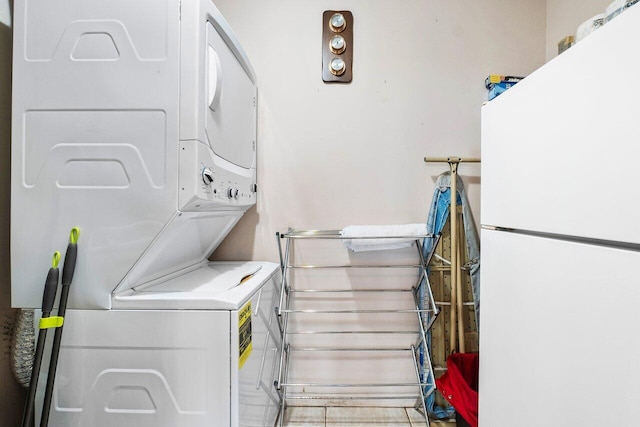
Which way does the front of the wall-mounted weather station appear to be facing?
toward the camera

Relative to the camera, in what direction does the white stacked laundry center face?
facing the viewer and to the right of the viewer

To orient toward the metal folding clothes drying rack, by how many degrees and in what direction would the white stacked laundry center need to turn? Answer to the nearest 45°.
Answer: approximately 45° to its left

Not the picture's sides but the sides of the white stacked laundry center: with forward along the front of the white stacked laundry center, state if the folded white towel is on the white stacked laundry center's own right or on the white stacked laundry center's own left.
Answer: on the white stacked laundry center's own left

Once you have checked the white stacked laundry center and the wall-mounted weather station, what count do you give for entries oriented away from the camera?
0

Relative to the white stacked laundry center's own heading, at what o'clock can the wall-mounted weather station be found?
The wall-mounted weather station is roughly at 10 o'clock from the white stacked laundry center.

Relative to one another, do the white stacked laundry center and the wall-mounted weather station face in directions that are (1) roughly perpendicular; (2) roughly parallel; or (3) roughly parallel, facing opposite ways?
roughly perpendicular

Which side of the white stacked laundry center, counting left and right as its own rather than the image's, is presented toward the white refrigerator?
front

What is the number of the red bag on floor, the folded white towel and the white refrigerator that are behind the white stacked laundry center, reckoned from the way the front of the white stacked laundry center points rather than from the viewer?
0
